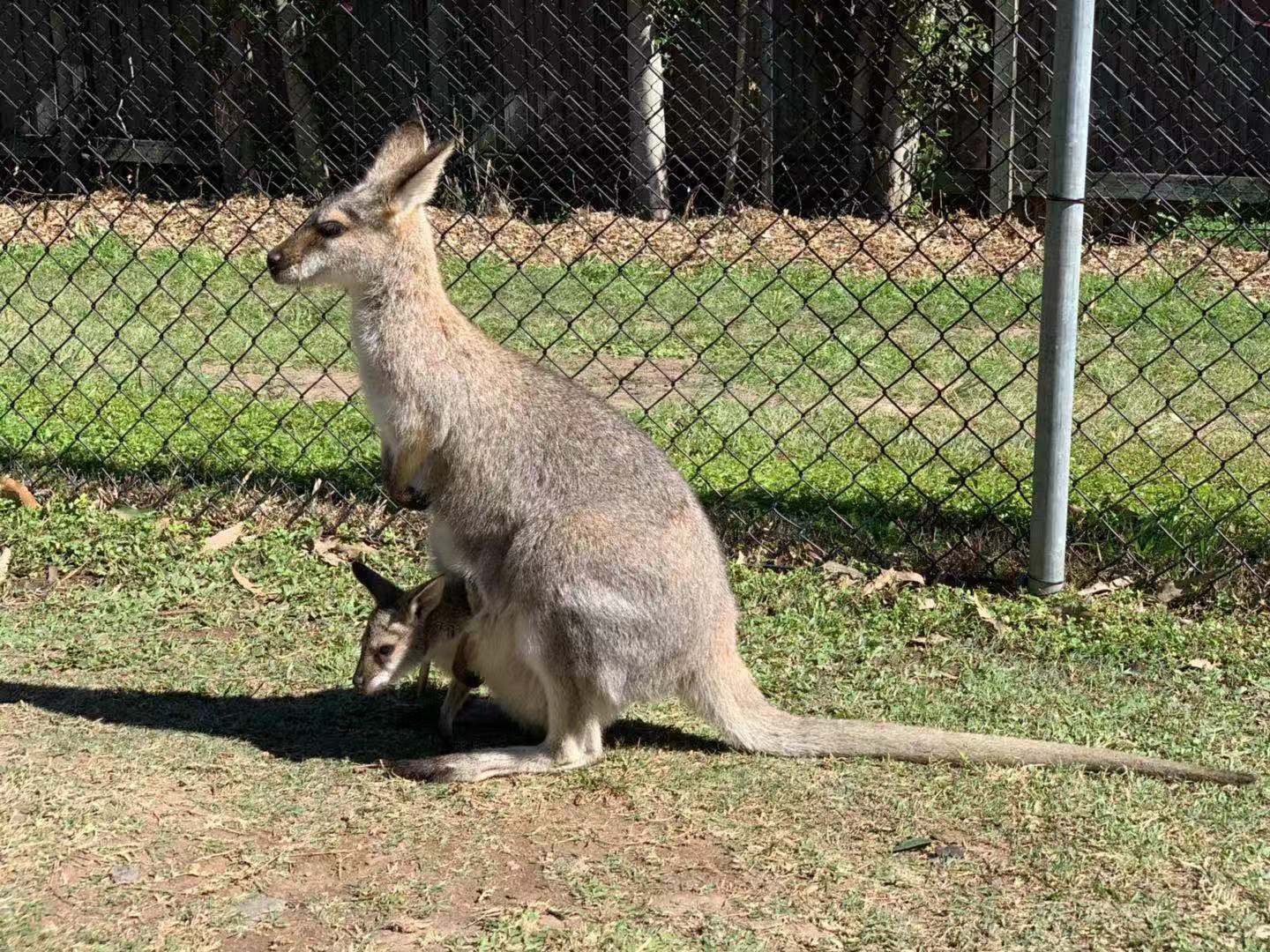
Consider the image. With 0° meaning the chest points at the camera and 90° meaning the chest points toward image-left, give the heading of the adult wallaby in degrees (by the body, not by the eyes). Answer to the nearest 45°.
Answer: approximately 90°

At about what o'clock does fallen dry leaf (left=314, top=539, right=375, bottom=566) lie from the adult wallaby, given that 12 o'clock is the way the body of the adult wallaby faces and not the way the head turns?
The fallen dry leaf is roughly at 2 o'clock from the adult wallaby.

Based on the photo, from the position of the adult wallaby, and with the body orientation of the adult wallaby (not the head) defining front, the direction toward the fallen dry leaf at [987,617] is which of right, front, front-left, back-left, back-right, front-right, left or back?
back-right

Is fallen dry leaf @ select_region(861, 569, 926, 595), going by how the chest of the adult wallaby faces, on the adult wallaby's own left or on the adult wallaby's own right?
on the adult wallaby's own right

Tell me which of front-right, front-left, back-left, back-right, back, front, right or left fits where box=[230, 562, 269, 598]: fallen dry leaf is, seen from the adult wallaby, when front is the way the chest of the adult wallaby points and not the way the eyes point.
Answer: front-right

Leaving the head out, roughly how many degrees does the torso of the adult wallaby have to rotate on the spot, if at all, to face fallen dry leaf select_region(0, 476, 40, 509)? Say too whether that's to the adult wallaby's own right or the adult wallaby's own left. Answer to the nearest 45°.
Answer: approximately 45° to the adult wallaby's own right

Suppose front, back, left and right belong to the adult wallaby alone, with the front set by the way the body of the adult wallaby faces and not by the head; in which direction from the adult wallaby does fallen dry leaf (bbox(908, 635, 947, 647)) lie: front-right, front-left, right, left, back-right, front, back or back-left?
back-right

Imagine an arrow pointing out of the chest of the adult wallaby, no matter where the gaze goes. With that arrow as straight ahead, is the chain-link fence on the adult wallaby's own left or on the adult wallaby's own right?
on the adult wallaby's own right
